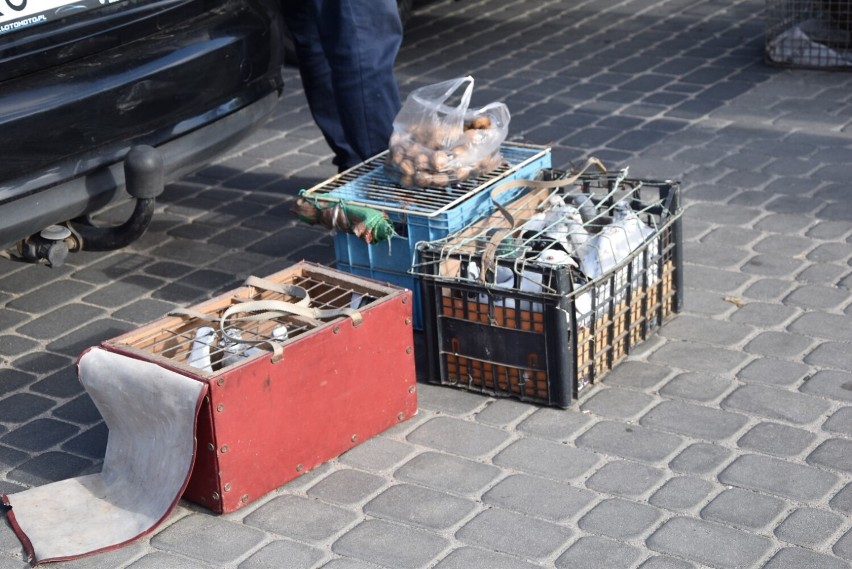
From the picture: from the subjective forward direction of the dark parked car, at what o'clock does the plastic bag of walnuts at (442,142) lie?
The plastic bag of walnuts is roughly at 5 o'clock from the dark parked car.

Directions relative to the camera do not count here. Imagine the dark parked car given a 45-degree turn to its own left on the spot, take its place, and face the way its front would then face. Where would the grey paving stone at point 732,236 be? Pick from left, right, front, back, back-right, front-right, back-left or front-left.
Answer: back

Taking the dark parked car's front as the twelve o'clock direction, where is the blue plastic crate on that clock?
The blue plastic crate is roughly at 5 o'clock from the dark parked car.

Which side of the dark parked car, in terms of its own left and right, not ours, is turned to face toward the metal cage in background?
right

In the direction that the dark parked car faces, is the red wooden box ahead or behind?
behind

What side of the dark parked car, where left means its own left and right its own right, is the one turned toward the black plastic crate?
back

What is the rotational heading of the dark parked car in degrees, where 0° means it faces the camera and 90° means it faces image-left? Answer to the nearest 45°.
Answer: approximately 135°
